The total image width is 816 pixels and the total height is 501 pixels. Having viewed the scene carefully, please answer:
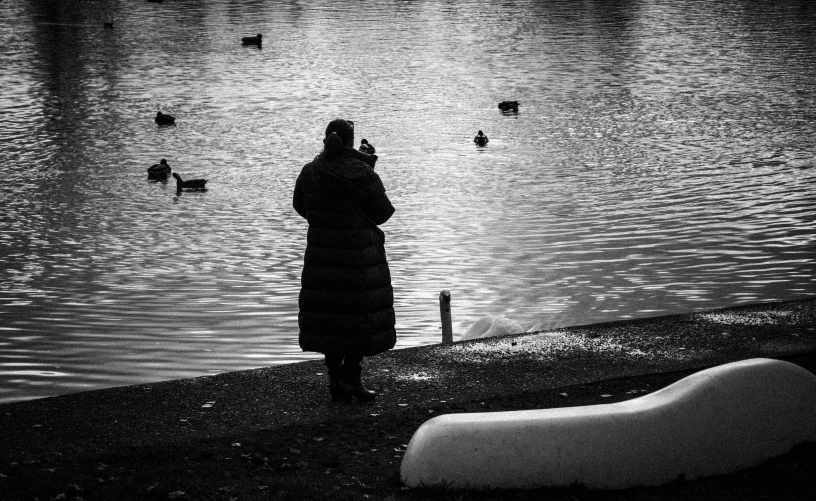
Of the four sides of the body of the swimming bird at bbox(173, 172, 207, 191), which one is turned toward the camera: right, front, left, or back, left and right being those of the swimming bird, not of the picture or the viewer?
left

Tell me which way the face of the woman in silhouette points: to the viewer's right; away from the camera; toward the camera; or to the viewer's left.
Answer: away from the camera

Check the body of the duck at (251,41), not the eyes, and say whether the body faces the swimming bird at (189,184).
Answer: no

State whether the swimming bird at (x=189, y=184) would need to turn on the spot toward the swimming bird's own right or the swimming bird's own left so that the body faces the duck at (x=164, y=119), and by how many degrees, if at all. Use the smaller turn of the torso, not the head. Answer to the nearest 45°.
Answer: approximately 90° to the swimming bird's own right

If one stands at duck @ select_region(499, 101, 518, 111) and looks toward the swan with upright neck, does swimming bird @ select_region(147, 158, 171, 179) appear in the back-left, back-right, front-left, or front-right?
front-right

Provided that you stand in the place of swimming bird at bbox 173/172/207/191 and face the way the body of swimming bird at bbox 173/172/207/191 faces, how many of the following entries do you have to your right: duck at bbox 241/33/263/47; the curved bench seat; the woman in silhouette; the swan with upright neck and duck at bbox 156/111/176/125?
2

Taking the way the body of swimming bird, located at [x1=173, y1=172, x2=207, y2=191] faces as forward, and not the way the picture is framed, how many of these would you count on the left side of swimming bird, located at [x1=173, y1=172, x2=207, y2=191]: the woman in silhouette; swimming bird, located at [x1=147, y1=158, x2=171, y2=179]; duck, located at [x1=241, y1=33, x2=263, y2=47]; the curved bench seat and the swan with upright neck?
3

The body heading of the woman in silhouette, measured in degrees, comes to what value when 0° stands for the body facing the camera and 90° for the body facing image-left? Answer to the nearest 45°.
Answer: approximately 225°

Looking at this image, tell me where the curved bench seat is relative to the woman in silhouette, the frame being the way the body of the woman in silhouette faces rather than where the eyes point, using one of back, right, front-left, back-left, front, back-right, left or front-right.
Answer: right

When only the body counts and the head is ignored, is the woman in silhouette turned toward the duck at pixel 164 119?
no
